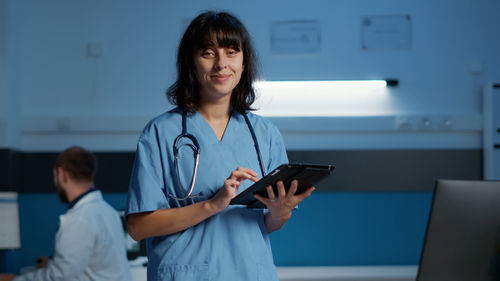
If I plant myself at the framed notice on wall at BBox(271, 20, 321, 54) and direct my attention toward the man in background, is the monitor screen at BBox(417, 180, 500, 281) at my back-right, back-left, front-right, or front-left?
front-left

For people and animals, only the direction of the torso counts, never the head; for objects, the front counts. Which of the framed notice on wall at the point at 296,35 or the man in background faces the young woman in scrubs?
the framed notice on wall

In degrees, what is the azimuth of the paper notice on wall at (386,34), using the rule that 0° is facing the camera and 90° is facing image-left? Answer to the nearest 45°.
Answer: approximately 0°

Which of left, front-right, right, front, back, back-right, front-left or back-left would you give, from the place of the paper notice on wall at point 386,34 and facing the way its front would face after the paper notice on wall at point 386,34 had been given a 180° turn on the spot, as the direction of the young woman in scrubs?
back

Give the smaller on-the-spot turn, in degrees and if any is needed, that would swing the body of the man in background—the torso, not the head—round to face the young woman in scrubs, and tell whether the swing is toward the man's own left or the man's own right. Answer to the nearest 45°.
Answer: approximately 135° to the man's own left

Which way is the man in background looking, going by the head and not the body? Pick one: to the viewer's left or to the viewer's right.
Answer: to the viewer's left

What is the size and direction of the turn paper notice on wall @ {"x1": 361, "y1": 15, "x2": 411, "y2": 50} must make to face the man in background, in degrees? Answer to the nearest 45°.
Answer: approximately 45° to its right

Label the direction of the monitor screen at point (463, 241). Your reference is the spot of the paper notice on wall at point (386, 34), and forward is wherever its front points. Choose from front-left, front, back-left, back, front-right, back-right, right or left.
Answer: front

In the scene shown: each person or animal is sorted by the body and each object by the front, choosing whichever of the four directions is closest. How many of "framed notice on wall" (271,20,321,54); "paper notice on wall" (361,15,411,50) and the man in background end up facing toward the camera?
2

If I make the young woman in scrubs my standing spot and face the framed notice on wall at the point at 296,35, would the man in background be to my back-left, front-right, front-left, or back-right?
front-left

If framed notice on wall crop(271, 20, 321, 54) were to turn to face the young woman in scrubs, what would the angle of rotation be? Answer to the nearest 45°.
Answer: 0° — it already faces them

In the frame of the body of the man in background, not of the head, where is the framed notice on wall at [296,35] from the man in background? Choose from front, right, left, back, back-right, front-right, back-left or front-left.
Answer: right

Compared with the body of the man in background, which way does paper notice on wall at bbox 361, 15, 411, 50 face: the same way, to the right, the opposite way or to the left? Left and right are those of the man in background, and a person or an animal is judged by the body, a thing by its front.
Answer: to the left

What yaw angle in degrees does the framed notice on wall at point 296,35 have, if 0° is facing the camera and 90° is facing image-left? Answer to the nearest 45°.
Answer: approximately 0°

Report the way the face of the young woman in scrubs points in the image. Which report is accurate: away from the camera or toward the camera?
toward the camera

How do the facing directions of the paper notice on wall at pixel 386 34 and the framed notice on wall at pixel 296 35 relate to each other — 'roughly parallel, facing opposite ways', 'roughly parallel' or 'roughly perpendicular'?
roughly parallel

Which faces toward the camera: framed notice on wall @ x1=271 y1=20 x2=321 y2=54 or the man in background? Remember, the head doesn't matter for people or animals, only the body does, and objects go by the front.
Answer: the framed notice on wall
